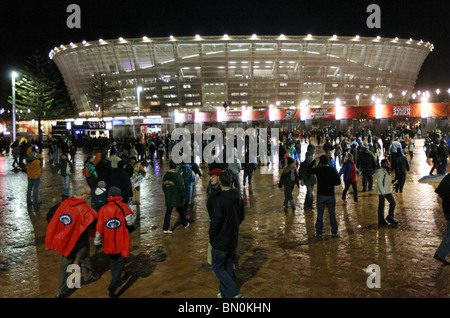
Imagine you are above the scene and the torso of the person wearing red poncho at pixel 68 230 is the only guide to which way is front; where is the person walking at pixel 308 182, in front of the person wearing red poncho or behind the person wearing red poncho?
in front

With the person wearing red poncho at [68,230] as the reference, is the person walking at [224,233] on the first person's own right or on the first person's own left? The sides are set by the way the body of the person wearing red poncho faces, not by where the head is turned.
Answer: on the first person's own right

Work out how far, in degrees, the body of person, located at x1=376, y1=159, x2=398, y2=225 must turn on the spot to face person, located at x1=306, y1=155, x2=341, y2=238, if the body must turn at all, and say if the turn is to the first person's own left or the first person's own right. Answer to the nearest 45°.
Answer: approximately 135° to the first person's own right
